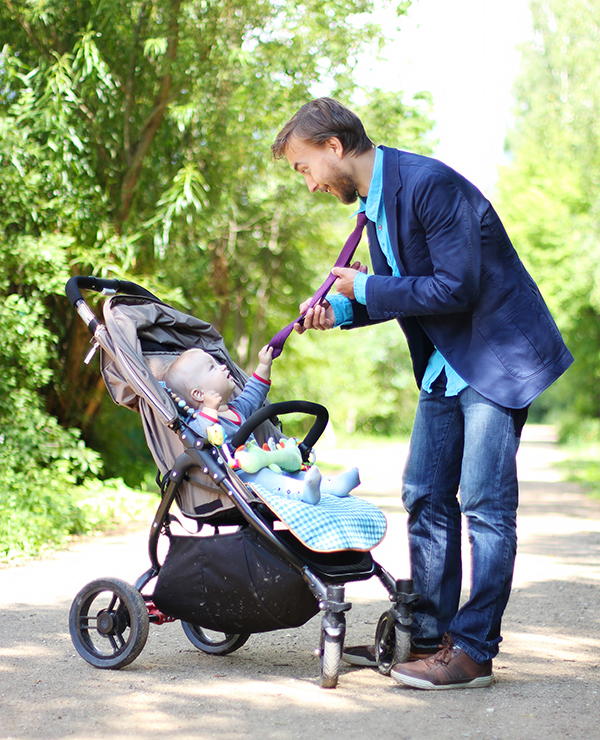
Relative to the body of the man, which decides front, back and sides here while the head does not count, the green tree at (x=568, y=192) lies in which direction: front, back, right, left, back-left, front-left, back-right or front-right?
right

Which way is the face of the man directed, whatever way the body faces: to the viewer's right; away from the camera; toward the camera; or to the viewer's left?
to the viewer's left

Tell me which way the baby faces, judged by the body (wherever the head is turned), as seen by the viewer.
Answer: to the viewer's right

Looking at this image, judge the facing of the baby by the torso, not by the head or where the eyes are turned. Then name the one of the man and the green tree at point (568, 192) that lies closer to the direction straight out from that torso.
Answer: the man

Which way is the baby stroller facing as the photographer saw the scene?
facing the viewer and to the right of the viewer

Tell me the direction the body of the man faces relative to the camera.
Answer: to the viewer's left

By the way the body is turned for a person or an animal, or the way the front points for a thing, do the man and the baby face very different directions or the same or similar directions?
very different directions

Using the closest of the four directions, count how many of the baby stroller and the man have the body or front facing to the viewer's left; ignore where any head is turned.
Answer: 1

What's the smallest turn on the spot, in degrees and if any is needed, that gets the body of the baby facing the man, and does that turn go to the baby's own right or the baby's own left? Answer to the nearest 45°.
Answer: approximately 45° to the baby's own right

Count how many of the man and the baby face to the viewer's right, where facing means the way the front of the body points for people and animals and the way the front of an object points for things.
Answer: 1
